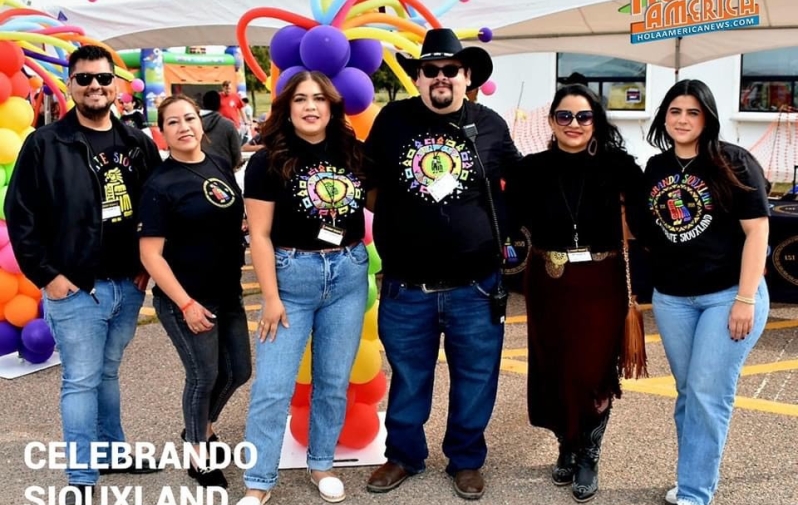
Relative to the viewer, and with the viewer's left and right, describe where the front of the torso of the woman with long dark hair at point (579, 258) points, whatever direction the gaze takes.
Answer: facing the viewer

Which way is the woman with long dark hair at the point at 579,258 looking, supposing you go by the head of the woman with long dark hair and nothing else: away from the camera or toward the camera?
toward the camera

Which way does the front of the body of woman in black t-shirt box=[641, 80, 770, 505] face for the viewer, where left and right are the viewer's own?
facing the viewer and to the left of the viewer

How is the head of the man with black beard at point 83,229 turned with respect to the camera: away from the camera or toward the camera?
toward the camera

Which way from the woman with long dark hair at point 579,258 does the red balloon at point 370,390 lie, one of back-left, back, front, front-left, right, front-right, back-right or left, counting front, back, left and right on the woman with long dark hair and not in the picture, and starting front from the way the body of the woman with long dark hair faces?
right

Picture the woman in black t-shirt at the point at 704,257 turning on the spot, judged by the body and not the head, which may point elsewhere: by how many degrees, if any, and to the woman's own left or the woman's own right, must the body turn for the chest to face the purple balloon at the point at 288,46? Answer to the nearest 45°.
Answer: approximately 45° to the woman's own right

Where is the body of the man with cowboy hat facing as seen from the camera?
toward the camera

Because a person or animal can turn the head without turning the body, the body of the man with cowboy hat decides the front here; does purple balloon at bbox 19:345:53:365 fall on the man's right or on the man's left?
on the man's right

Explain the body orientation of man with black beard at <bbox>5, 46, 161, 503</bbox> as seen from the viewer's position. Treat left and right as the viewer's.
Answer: facing the viewer and to the right of the viewer

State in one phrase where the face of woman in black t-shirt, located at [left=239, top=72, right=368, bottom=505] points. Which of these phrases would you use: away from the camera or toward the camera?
toward the camera

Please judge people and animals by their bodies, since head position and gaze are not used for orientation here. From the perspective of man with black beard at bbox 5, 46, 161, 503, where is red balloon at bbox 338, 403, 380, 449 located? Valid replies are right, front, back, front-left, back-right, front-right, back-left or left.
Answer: front-left

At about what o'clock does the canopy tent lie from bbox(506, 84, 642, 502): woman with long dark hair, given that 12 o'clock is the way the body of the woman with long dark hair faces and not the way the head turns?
The canopy tent is roughly at 6 o'clock from the woman with long dark hair.

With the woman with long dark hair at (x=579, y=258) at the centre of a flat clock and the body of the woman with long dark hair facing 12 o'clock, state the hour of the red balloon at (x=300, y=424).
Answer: The red balloon is roughly at 3 o'clock from the woman with long dark hair.

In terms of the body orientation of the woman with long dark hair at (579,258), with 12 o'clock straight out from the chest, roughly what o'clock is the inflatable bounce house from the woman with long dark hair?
The inflatable bounce house is roughly at 5 o'clock from the woman with long dark hair.

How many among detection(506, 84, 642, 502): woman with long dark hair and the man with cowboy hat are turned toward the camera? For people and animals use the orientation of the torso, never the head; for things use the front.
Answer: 2

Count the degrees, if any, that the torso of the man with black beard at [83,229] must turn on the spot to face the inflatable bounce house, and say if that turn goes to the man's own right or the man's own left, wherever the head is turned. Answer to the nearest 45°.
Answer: approximately 135° to the man's own left
